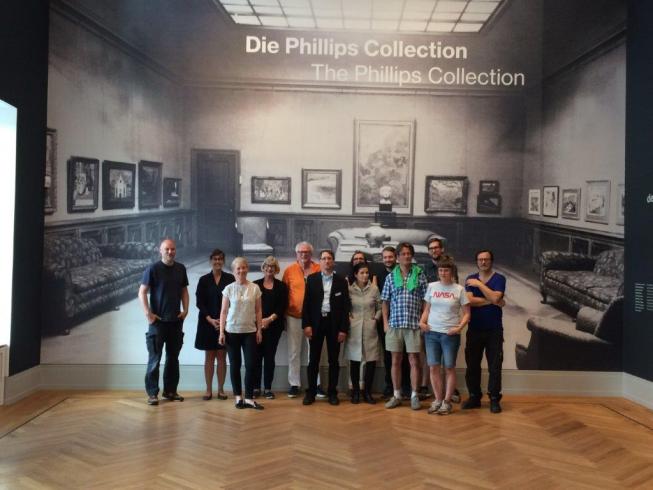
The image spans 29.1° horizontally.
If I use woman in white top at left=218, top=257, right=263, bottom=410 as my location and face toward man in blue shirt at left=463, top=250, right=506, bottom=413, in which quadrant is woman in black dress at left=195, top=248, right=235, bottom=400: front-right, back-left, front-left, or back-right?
back-left

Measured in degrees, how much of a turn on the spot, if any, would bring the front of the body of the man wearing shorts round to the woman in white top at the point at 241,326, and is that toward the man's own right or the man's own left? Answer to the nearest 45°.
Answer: approximately 90° to the man's own right

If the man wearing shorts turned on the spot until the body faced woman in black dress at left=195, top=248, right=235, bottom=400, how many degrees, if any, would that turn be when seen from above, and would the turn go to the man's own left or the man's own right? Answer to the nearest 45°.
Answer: approximately 90° to the man's own right

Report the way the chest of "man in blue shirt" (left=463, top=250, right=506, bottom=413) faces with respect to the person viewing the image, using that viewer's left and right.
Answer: facing the viewer

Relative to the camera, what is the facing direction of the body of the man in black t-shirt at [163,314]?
toward the camera

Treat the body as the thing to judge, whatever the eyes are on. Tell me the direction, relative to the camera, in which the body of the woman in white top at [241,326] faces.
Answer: toward the camera

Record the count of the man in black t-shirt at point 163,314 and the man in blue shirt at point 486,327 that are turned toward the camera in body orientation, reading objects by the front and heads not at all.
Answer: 2

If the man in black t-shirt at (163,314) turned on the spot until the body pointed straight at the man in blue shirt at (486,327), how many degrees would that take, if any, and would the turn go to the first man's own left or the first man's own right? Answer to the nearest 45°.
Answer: approximately 90° to the first man's own left

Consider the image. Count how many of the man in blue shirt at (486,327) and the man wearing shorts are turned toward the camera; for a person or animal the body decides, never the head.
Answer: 2

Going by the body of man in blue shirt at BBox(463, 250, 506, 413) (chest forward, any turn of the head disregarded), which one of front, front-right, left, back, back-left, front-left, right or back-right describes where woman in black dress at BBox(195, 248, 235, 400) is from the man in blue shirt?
right
